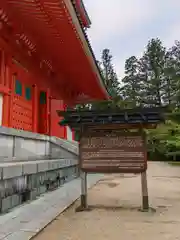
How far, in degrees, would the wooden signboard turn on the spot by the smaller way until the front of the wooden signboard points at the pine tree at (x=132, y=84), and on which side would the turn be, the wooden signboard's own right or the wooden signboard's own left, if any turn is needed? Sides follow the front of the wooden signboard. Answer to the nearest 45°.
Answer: approximately 180°

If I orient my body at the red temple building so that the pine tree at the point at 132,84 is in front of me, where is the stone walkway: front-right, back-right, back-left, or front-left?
back-right

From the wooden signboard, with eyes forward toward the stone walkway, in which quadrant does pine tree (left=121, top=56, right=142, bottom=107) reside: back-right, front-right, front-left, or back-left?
back-right

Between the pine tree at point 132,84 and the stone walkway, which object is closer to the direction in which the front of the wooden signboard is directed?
the stone walkway

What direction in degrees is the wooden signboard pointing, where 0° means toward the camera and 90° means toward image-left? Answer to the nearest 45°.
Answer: approximately 0°

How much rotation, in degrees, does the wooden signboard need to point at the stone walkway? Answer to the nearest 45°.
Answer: approximately 45° to its right
